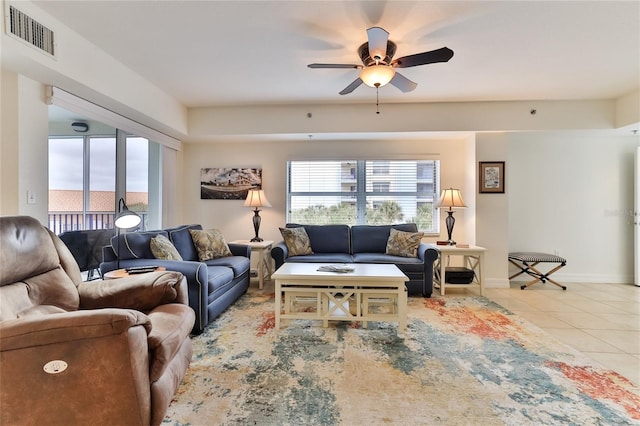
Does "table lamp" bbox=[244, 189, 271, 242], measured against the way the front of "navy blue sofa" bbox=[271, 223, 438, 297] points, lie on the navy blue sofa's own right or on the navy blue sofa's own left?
on the navy blue sofa's own right

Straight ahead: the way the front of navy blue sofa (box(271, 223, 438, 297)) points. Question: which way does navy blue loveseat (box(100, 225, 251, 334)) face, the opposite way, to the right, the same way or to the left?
to the left

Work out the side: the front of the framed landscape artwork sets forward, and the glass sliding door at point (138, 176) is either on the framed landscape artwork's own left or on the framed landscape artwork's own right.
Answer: on the framed landscape artwork's own right

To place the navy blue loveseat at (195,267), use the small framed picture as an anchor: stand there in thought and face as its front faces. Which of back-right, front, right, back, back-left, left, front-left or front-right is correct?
front-right

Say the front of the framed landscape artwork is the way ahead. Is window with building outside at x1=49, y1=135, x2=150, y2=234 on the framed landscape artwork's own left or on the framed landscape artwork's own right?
on the framed landscape artwork's own right

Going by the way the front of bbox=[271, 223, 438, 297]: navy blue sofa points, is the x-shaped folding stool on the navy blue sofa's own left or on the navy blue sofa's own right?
on the navy blue sofa's own left

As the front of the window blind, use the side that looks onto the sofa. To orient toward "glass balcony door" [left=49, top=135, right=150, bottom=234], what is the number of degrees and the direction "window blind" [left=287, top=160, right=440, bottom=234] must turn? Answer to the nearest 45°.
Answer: approximately 45° to its right

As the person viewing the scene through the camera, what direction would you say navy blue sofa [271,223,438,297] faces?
facing the viewer

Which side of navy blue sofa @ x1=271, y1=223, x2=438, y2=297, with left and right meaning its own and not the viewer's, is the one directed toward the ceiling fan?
front

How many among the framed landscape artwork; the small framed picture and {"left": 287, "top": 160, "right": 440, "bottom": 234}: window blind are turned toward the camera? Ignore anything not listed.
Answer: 3

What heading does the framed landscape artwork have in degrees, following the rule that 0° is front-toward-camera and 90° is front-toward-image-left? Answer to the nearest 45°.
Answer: approximately 0°

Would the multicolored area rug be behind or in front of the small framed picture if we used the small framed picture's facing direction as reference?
in front

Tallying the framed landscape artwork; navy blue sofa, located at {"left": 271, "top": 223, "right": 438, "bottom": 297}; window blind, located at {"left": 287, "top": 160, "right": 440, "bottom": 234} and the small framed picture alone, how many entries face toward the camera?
4

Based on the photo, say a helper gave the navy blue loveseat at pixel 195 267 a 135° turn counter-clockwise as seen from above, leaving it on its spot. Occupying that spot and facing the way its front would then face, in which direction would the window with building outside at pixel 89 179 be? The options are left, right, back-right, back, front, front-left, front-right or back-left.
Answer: front-left

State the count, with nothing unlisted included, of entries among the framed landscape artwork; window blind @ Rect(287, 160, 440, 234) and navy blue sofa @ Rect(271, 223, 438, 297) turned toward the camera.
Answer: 3

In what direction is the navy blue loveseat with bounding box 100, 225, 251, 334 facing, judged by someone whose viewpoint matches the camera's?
facing the viewer and to the right of the viewer

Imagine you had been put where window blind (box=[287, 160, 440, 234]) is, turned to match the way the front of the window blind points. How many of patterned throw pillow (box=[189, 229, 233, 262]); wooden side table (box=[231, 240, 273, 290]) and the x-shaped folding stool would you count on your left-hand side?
1

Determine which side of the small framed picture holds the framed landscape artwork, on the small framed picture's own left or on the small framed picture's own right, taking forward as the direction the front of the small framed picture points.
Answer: on the small framed picture's own right

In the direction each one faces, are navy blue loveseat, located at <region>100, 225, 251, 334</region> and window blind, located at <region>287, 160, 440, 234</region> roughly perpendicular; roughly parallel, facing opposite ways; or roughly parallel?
roughly perpendicular

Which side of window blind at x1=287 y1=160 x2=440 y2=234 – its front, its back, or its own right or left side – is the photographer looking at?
front
